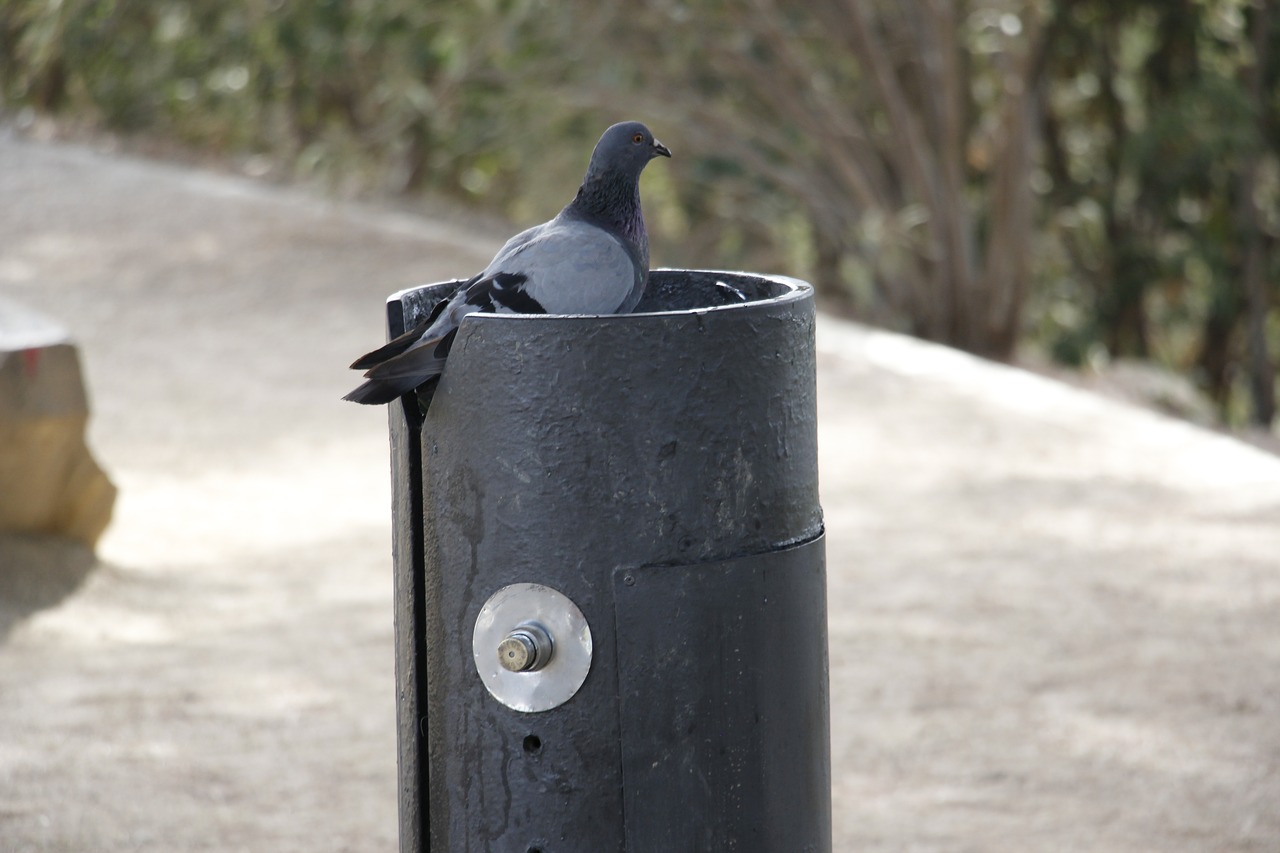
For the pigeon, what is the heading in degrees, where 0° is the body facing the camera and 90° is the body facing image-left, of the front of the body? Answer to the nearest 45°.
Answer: approximately 270°

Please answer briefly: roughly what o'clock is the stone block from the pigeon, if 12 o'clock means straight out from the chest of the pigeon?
The stone block is roughly at 8 o'clock from the pigeon.
